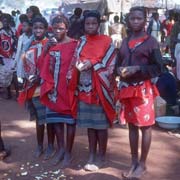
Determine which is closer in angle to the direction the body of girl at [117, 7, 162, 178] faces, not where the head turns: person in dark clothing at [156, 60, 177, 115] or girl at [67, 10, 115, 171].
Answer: the girl

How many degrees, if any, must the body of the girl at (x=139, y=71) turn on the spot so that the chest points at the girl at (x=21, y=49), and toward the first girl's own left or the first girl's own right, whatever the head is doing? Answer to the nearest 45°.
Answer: approximately 90° to the first girl's own right

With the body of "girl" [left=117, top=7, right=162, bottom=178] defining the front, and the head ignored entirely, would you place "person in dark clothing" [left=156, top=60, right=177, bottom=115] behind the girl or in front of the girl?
behind

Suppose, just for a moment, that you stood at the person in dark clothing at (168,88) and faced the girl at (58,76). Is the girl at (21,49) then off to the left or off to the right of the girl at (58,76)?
right

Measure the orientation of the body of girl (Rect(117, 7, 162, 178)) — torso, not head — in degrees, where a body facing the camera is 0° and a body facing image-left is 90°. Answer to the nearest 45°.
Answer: approximately 45°

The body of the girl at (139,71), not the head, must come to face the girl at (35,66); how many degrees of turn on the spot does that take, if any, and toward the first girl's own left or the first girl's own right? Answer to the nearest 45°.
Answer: approximately 90° to the first girl's own right

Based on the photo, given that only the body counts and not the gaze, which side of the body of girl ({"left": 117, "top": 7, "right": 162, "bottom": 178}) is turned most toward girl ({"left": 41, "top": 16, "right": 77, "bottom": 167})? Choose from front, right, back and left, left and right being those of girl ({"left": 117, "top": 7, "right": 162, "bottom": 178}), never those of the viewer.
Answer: right

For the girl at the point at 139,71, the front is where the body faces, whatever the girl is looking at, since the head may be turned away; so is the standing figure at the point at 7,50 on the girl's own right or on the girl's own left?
on the girl's own right
